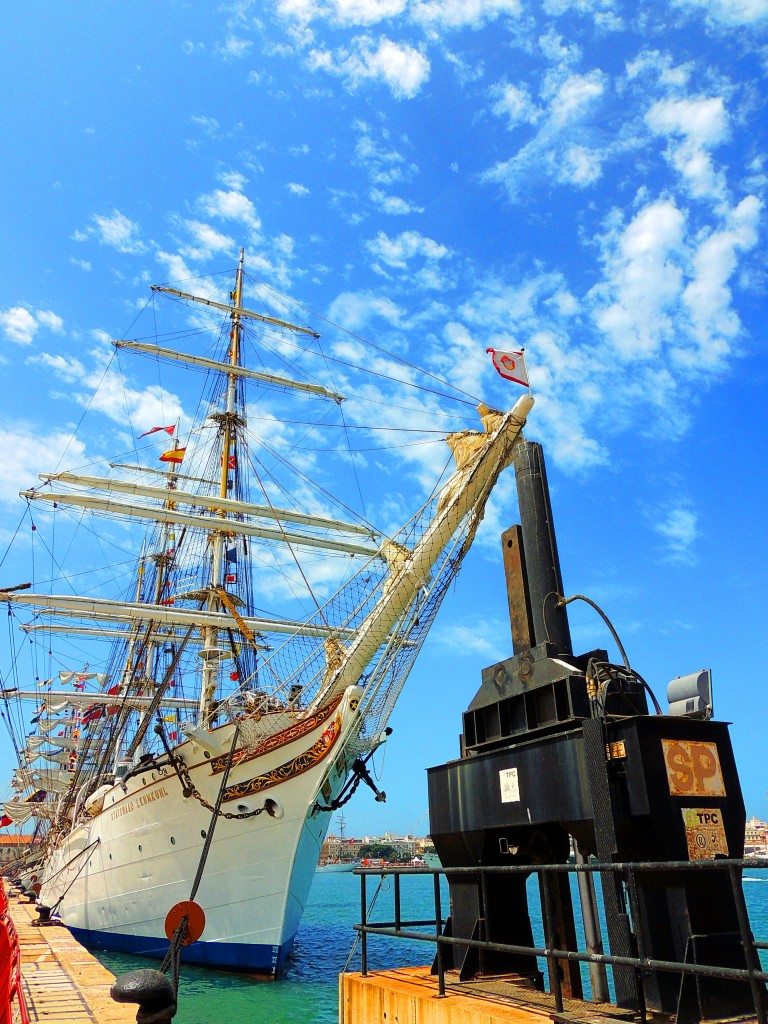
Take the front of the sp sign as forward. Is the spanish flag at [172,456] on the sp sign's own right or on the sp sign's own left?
on the sp sign's own right

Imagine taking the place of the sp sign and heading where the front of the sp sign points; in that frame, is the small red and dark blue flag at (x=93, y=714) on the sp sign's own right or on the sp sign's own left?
on the sp sign's own right

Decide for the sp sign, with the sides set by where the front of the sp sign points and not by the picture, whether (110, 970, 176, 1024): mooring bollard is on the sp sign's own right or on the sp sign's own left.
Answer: on the sp sign's own right

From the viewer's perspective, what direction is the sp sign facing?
toward the camera

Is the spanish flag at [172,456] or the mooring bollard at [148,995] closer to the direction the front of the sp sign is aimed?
the mooring bollard
